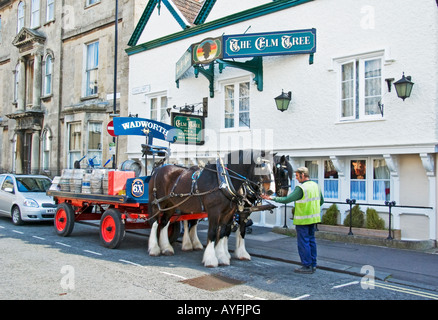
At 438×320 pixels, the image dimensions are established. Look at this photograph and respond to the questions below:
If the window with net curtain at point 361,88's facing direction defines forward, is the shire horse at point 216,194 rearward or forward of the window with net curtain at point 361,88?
forward

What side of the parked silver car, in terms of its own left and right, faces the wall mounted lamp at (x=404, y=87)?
front

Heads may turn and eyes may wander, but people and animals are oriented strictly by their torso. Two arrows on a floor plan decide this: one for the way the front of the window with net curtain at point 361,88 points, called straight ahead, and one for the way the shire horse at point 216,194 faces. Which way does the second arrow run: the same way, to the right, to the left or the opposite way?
to the left

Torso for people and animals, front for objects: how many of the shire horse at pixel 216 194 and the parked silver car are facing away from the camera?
0

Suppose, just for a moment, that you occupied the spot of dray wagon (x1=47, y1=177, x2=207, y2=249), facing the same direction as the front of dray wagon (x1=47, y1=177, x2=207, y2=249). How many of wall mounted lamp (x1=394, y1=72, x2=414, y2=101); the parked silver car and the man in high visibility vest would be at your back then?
1

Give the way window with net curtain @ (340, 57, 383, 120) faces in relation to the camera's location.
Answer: facing the viewer and to the left of the viewer

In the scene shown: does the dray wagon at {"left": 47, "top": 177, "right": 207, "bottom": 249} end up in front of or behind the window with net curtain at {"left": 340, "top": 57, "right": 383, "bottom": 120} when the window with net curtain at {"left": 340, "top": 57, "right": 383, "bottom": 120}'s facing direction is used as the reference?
in front

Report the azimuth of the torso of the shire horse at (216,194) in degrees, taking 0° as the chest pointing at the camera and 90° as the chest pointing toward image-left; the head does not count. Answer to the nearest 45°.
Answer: approximately 315°

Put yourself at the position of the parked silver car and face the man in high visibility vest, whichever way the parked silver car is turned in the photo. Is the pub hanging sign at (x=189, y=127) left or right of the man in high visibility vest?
left

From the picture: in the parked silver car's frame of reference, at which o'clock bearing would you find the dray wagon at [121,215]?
The dray wagon is roughly at 1 o'clock from the parked silver car.

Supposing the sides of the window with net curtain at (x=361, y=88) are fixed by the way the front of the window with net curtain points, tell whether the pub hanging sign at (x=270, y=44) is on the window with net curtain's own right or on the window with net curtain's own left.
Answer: on the window with net curtain's own right
